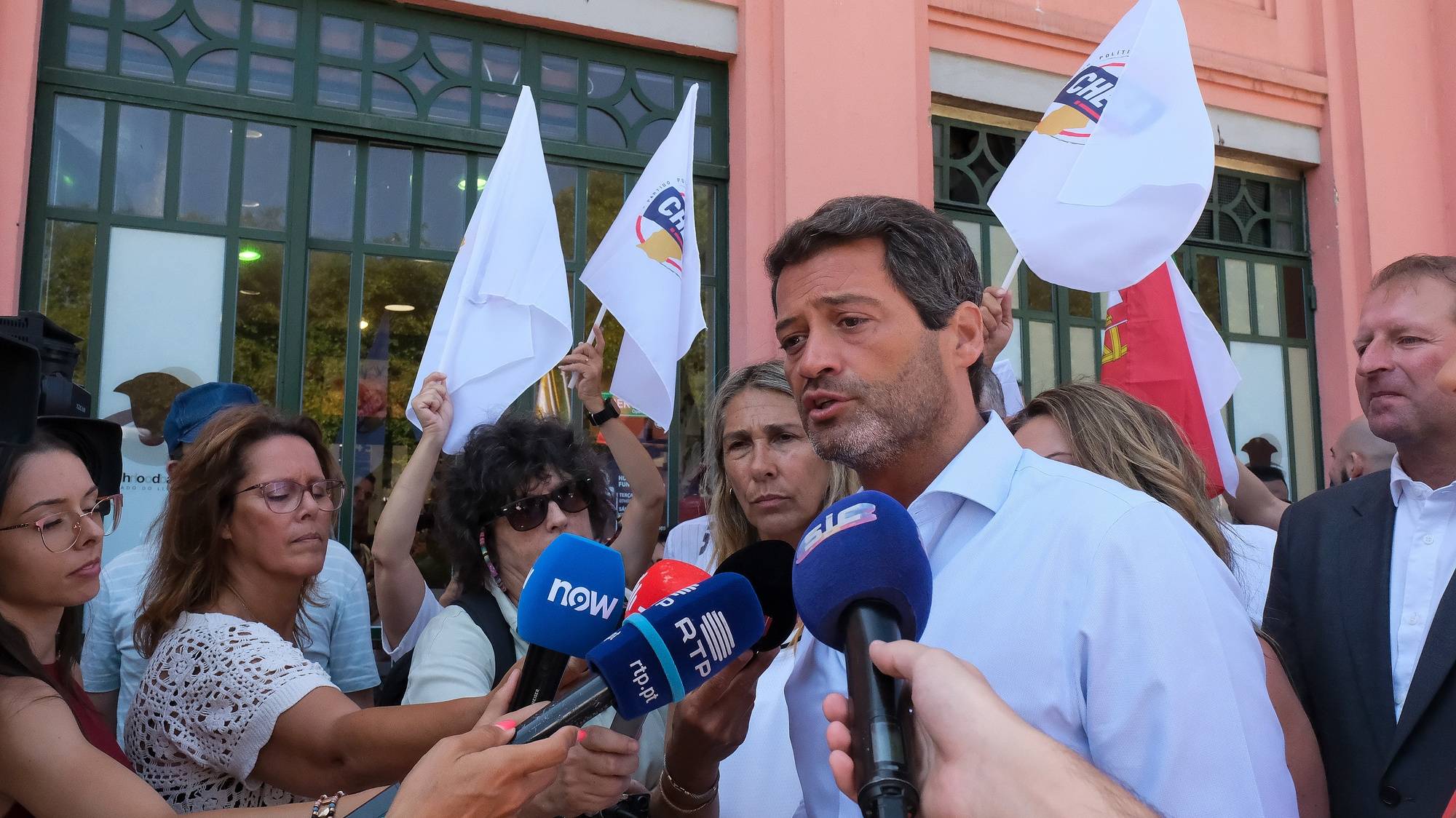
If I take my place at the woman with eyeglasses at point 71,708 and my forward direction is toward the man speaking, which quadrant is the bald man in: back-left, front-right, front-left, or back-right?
front-left

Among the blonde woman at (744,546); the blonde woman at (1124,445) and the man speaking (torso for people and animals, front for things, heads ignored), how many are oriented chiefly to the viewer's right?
0

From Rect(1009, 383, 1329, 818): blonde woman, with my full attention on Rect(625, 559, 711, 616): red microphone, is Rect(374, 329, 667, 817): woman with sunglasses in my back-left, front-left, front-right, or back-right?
front-right

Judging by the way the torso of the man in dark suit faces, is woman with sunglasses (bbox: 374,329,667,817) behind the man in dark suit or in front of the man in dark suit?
in front

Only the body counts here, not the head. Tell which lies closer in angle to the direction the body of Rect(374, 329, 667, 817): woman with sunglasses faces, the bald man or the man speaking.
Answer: the man speaking

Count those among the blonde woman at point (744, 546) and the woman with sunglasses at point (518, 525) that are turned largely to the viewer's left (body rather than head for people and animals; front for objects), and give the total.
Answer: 0

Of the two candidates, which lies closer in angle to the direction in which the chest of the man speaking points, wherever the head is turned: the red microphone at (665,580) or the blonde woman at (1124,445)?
the red microphone

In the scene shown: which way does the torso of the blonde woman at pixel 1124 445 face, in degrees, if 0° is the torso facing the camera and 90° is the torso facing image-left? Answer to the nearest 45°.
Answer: approximately 45°

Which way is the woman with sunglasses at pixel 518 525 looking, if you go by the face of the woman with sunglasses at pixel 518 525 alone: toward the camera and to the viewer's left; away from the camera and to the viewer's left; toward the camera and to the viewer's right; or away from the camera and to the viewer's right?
toward the camera and to the viewer's right

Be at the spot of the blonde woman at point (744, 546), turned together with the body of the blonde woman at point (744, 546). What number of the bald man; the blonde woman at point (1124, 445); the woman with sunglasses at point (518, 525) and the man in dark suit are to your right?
1

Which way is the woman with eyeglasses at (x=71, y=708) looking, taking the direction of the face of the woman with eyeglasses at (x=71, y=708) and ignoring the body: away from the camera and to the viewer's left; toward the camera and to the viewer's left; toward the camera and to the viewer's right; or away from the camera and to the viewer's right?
toward the camera and to the viewer's right

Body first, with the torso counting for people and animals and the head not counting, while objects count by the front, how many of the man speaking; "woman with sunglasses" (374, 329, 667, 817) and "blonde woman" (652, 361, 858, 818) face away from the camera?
0

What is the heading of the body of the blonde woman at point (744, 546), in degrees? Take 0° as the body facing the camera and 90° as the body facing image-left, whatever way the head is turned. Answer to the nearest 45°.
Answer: approximately 0°

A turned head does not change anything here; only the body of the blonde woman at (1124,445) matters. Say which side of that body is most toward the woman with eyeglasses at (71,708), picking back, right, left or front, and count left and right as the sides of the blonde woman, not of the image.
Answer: front

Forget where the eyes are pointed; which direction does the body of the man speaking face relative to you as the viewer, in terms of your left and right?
facing the viewer and to the left of the viewer

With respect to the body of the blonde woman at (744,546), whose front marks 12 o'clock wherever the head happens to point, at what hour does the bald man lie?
The bald man is roughly at 8 o'clock from the blonde woman.

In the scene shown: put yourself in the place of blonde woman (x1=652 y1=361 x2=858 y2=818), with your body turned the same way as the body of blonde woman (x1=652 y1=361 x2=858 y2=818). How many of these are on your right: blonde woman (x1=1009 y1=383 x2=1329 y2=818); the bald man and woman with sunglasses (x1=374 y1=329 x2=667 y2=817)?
1

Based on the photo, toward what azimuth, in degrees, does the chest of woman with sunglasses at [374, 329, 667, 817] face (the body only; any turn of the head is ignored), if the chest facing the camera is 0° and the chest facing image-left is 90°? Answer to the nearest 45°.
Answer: approximately 315°

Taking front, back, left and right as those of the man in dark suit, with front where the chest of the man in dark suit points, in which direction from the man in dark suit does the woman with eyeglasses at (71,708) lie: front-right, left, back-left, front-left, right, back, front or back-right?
front

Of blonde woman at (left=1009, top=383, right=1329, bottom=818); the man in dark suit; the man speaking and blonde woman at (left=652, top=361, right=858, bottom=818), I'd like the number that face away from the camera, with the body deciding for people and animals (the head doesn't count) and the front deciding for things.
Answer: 0
